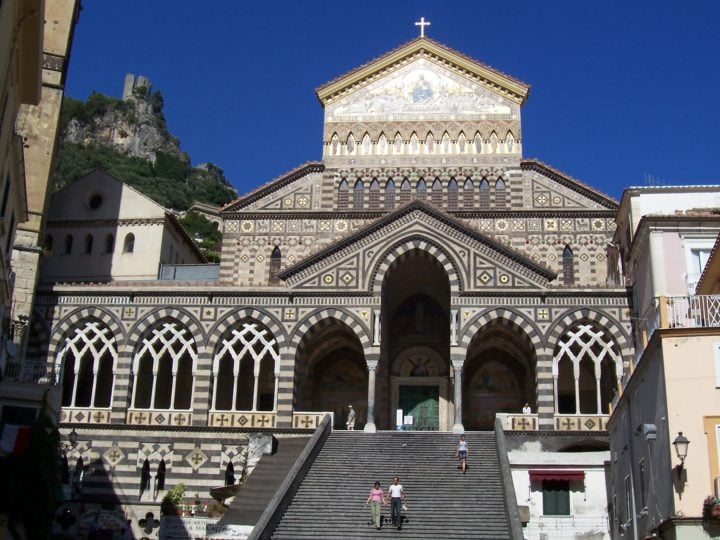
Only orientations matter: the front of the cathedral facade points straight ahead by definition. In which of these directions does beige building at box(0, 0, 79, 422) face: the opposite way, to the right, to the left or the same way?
to the left

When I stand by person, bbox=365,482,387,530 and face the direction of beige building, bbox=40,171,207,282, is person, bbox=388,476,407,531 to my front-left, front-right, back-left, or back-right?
back-right

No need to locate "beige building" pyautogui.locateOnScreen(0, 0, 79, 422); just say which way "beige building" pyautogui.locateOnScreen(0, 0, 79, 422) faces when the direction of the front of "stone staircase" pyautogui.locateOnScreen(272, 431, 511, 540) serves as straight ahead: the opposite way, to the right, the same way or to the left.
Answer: to the left

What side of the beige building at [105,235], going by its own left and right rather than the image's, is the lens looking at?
front

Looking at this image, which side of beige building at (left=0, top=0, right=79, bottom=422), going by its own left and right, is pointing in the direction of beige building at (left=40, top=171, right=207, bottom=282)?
left

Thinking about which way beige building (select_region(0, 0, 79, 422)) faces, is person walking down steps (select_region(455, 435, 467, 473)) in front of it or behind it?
in front

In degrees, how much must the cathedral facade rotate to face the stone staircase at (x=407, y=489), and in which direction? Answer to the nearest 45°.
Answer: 0° — it already faces it

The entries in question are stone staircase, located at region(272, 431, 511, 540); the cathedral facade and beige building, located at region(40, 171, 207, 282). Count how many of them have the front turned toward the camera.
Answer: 3

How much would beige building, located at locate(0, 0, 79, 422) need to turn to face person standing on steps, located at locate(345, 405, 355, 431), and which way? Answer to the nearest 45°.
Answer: approximately 45° to its left

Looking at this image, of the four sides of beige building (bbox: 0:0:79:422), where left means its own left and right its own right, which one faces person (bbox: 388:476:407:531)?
front

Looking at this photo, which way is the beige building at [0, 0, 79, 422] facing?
to the viewer's right

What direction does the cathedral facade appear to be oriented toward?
toward the camera

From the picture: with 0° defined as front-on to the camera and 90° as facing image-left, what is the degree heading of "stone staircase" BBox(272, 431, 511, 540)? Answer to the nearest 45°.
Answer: approximately 0°
